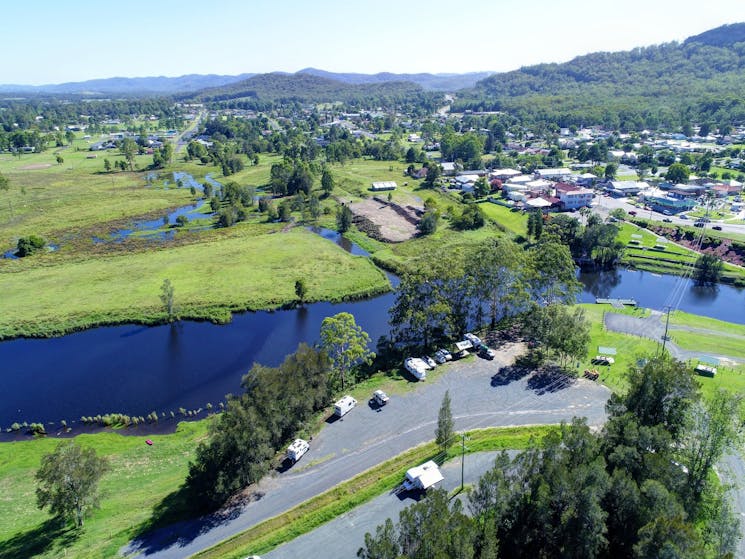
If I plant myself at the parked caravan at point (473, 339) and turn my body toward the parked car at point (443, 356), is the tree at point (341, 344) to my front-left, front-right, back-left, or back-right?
front-right

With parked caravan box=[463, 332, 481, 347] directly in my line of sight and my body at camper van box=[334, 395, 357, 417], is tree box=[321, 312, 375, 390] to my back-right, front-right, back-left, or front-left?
front-left

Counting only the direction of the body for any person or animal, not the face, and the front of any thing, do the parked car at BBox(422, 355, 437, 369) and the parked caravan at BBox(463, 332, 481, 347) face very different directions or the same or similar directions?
same or similar directions

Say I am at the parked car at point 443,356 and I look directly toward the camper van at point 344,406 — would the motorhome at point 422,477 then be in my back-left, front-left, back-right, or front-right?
front-left

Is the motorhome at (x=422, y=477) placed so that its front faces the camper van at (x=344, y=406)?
no

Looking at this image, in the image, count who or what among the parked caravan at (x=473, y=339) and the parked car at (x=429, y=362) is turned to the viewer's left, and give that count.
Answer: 0

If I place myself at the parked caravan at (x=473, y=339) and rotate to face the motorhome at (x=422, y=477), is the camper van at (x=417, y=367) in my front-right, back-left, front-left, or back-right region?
front-right

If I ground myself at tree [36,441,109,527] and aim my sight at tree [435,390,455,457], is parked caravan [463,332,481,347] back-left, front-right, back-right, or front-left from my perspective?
front-left
